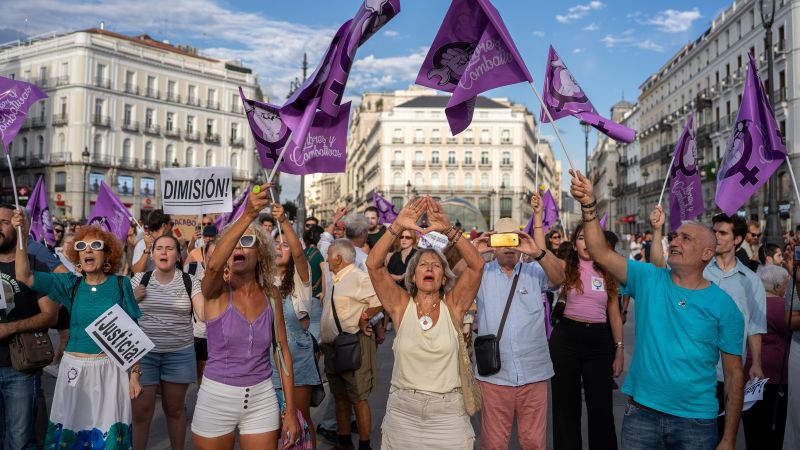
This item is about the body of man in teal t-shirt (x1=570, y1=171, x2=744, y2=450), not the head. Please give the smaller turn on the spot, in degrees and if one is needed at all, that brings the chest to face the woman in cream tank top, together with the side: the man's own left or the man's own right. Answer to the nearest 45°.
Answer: approximately 45° to the man's own right

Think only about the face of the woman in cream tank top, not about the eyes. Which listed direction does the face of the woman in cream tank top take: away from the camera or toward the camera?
toward the camera

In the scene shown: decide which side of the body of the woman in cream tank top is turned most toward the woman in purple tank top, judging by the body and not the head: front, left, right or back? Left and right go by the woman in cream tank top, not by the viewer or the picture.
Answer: right

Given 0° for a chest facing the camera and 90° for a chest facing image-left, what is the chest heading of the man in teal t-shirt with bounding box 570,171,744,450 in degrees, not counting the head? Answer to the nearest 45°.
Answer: approximately 45°

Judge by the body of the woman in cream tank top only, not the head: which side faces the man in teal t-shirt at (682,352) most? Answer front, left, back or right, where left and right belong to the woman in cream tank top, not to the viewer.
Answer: left

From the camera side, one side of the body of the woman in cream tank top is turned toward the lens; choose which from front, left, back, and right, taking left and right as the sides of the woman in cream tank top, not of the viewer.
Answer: front

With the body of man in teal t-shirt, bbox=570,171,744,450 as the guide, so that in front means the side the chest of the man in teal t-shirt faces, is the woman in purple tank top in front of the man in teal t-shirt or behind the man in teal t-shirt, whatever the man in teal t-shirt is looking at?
in front

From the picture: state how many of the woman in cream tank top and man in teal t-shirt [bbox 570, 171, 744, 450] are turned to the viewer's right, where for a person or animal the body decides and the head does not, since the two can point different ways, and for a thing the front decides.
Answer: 0
